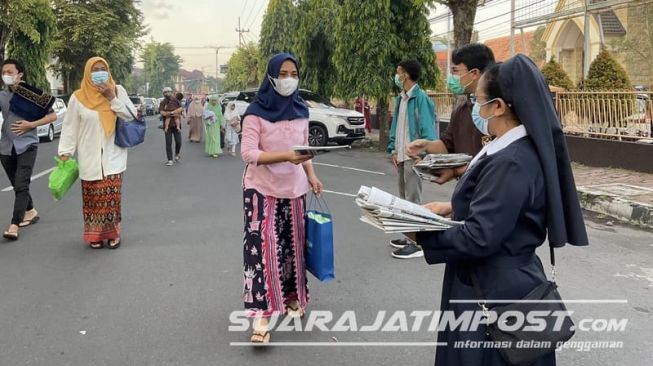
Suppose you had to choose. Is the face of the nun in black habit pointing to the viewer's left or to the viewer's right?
to the viewer's left

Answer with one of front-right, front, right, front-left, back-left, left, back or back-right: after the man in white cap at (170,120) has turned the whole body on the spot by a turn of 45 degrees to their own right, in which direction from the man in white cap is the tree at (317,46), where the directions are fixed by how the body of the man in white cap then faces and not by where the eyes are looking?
back

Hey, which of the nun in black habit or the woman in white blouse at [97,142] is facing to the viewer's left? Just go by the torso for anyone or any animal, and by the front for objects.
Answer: the nun in black habit

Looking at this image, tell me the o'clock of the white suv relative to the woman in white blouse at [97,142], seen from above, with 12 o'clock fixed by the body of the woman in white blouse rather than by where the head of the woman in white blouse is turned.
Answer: The white suv is roughly at 7 o'clock from the woman in white blouse.

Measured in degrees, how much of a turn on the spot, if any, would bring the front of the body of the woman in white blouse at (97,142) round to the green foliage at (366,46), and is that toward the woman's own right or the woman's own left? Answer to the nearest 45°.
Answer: approximately 135° to the woman's own left

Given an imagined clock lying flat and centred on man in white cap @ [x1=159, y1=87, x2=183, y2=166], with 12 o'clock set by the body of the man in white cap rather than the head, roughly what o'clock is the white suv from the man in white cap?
The white suv is roughly at 8 o'clock from the man in white cap.

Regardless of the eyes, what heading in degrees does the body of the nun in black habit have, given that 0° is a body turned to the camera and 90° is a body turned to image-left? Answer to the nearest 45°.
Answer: approximately 90°

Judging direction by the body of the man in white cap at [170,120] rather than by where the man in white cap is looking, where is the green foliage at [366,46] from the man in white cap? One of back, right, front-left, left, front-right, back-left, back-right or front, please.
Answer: left

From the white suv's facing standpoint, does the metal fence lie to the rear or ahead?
ahead

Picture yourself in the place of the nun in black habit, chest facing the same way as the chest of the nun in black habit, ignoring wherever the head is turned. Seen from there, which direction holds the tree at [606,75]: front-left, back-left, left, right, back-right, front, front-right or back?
right

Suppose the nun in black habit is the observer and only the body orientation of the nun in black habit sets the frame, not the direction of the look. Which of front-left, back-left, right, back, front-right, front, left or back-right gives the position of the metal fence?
right
